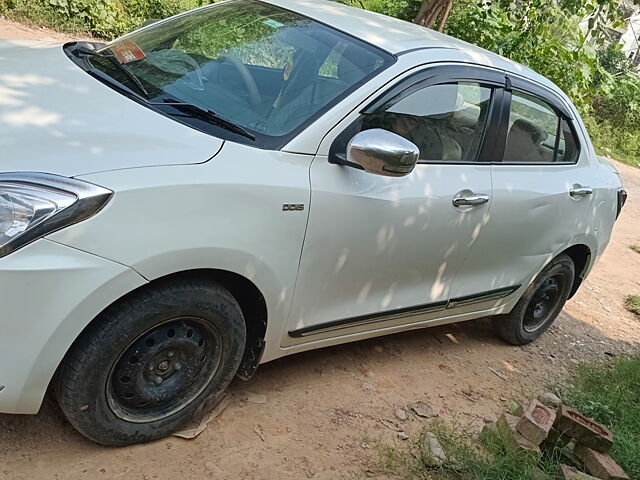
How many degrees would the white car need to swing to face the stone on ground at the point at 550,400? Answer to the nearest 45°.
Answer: approximately 135° to its left

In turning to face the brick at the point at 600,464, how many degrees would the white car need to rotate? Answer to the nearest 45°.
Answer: approximately 135° to its left

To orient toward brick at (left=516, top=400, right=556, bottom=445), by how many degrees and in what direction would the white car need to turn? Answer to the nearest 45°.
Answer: approximately 135° to its left

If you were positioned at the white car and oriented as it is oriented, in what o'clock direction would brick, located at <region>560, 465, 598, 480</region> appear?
The brick is roughly at 8 o'clock from the white car.

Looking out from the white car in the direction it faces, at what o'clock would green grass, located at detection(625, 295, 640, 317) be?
The green grass is roughly at 6 o'clock from the white car.

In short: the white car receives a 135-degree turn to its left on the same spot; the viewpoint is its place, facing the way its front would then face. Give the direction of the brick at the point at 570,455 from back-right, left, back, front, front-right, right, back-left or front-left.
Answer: front

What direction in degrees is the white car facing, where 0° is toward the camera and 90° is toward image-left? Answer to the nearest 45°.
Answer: approximately 45°
